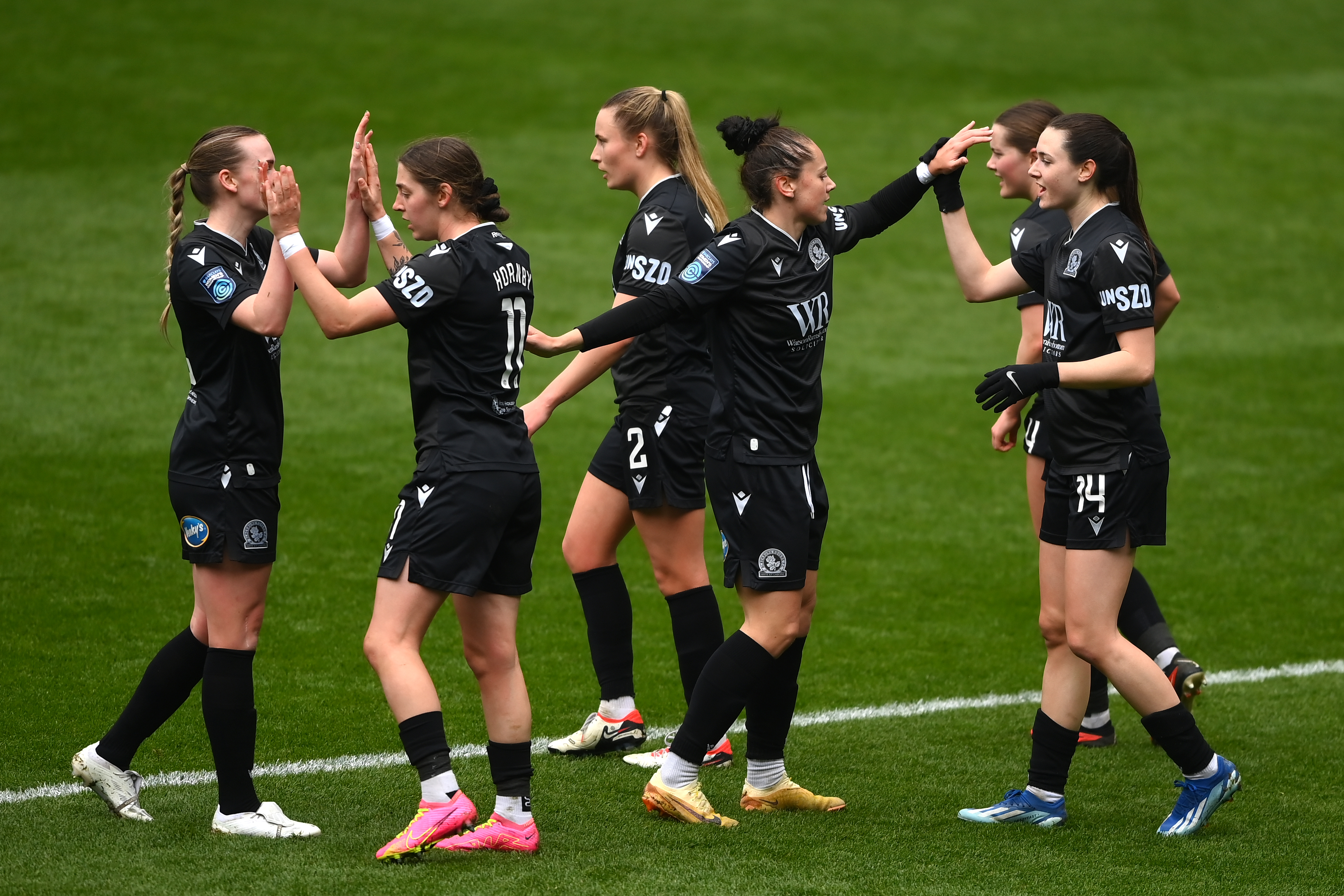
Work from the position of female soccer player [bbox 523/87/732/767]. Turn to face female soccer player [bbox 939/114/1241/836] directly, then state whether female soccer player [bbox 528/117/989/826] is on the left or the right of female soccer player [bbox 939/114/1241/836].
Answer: right

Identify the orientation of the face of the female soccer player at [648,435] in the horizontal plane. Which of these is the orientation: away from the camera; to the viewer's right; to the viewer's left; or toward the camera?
to the viewer's left

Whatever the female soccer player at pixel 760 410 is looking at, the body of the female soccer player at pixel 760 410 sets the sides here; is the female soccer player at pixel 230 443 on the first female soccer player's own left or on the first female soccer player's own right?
on the first female soccer player's own right

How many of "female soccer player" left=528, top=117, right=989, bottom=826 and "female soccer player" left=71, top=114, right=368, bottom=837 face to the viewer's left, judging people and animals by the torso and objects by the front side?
0

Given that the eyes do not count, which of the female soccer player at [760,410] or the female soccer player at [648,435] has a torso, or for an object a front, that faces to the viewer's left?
the female soccer player at [648,435]

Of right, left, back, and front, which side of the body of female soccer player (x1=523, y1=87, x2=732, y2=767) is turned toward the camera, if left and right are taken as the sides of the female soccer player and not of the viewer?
left

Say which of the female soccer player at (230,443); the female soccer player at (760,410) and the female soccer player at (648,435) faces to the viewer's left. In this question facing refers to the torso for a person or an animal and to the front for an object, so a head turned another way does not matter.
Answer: the female soccer player at (648,435)

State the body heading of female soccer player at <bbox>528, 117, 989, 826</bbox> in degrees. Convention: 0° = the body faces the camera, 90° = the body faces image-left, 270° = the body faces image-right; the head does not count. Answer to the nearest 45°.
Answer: approximately 315°

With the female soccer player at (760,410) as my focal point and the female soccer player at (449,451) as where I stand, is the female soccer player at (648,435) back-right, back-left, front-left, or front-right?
front-left

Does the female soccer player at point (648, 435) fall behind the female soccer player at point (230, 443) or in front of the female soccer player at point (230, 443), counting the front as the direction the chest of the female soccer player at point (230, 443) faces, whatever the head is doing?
in front

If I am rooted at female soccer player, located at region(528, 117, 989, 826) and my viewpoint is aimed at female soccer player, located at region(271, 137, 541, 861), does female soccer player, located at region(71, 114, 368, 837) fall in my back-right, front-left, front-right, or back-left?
front-right

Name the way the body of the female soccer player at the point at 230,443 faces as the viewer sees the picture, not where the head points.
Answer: to the viewer's right

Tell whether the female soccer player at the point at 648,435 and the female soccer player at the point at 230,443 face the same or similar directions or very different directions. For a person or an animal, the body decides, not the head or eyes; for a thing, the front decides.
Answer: very different directions

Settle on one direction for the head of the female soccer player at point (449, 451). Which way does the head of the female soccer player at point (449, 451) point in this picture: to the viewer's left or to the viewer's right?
to the viewer's left

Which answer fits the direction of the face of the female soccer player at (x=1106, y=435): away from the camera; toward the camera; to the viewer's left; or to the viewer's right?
to the viewer's left
